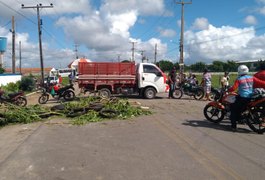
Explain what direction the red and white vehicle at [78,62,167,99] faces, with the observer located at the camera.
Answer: facing to the right of the viewer

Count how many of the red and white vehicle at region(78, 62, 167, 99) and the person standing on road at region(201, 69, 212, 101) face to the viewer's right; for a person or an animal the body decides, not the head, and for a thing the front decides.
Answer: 1

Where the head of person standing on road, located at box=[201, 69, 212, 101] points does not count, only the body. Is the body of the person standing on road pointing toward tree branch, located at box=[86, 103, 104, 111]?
no

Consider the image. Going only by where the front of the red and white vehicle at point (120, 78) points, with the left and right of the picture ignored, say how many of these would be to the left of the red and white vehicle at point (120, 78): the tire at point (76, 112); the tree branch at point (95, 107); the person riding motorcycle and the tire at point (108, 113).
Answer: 0

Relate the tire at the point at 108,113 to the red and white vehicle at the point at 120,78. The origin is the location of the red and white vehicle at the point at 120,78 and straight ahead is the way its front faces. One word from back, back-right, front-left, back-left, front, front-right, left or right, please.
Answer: right

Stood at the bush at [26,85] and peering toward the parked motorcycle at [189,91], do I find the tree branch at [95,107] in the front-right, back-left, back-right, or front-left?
front-right

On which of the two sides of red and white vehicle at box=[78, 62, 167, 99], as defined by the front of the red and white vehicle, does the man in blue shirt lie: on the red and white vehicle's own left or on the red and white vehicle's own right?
on the red and white vehicle's own right

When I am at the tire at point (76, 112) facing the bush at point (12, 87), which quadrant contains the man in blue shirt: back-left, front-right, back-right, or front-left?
back-right

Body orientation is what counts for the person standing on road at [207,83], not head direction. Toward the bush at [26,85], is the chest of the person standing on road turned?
no

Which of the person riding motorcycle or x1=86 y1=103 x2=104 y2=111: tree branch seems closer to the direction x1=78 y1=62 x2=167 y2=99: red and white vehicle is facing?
the person riding motorcycle

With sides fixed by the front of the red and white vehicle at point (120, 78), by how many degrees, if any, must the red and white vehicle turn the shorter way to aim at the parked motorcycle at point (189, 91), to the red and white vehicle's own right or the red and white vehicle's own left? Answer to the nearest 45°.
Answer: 0° — it already faces it
